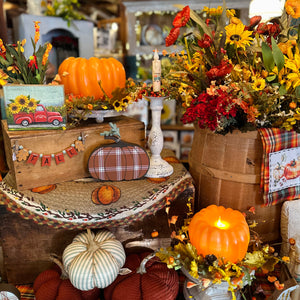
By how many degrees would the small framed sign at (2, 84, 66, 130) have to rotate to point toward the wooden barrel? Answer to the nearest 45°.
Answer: approximately 90° to its left

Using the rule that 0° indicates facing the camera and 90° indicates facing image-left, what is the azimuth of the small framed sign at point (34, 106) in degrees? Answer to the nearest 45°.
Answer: approximately 0°

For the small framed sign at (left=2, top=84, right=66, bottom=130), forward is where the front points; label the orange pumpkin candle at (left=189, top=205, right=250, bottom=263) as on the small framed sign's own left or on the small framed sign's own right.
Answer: on the small framed sign's own left

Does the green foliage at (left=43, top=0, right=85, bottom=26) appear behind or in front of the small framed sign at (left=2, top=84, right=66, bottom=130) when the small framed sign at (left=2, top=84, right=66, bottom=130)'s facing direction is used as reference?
behind
